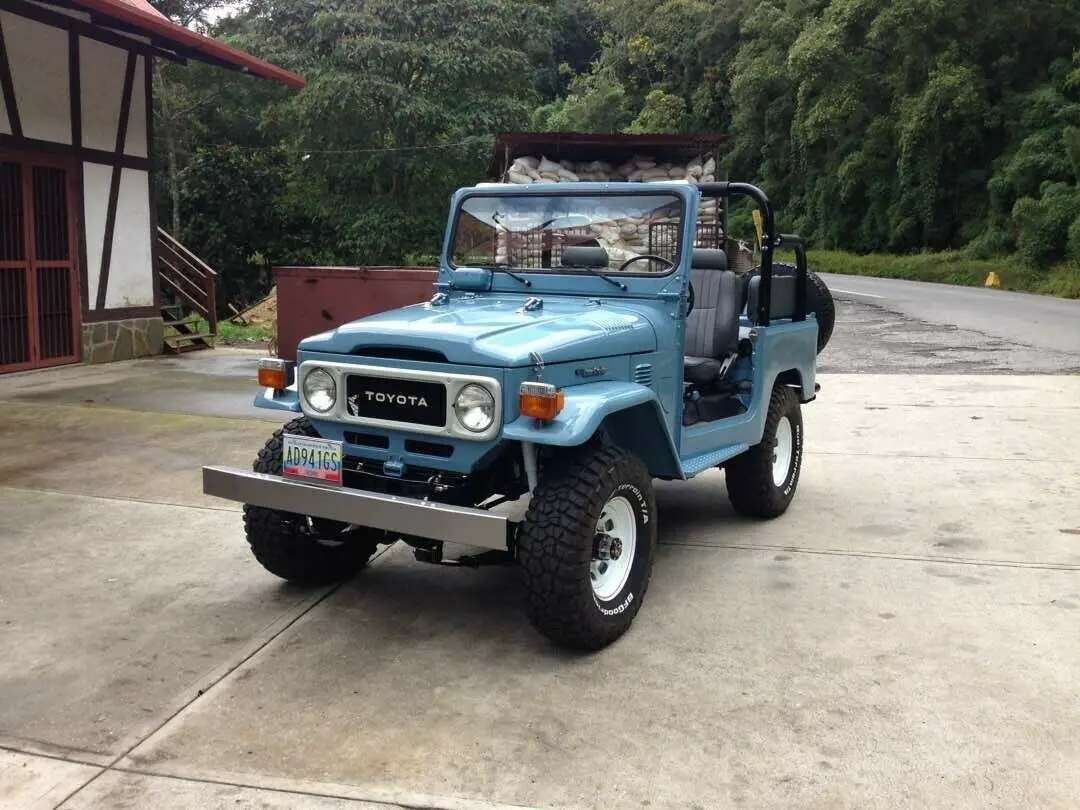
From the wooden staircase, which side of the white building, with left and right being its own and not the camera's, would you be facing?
left

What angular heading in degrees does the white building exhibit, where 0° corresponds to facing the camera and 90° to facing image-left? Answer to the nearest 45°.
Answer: approximately 315°
